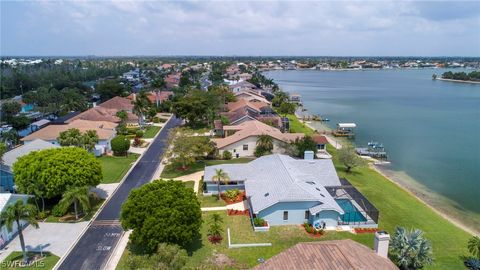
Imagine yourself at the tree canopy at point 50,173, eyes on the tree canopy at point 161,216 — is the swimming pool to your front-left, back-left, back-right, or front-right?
front-left

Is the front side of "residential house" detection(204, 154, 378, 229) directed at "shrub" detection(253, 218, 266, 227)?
no

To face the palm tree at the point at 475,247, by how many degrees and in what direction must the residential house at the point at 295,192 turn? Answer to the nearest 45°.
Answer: approximately 135° to its left

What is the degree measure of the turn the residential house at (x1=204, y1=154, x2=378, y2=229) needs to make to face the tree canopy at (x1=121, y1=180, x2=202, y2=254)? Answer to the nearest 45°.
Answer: approximately 45° to its left

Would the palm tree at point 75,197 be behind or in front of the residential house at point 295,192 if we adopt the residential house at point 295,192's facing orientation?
in front

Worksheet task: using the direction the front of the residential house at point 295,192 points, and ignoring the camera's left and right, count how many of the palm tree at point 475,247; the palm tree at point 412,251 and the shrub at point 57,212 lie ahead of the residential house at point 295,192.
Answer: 1

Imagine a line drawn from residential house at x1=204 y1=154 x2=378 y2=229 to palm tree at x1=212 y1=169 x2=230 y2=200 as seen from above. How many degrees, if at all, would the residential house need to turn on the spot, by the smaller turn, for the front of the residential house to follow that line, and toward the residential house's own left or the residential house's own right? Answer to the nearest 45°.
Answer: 0° — it already faces it

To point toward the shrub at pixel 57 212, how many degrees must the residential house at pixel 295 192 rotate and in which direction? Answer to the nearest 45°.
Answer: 0° — it already faces it

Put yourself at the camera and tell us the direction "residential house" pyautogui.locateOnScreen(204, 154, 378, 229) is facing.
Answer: facing to the left of the viewer

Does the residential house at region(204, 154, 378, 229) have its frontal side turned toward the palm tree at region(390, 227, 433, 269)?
no

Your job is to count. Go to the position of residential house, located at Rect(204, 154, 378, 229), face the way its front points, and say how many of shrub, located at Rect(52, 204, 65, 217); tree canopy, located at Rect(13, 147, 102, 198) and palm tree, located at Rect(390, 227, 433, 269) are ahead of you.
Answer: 2

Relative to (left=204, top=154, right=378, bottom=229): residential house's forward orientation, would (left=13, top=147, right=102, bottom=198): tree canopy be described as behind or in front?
in front
